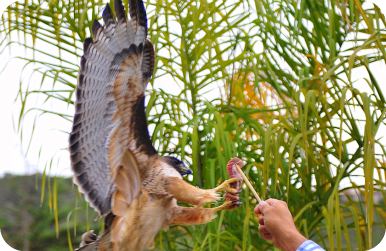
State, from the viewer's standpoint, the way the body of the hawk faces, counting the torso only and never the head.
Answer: to the viewer's right
